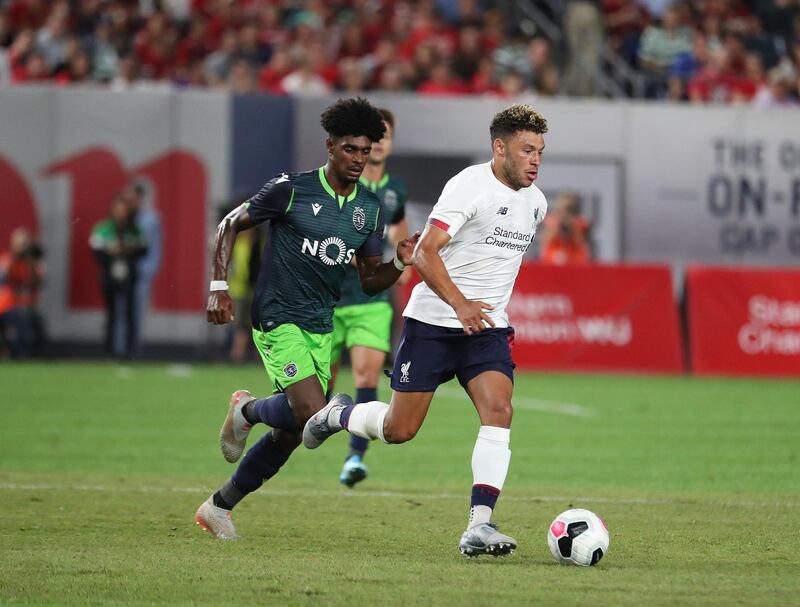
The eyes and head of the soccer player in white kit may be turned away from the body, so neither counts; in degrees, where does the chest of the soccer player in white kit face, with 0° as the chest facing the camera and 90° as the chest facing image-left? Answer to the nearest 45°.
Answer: approximately 315°

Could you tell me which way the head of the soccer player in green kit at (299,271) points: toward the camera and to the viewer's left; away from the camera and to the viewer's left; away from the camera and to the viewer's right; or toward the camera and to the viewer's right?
toward the camera and to the viewer's right

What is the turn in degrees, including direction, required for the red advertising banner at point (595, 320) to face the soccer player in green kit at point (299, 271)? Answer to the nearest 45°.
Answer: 0° — it already faces them

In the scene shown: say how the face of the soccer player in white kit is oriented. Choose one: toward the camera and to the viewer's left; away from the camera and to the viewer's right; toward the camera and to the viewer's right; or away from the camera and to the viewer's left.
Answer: toward the camera and to the viewer's right

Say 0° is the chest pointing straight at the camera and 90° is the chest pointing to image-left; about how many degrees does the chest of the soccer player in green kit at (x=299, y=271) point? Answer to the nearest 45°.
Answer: approximately 315°

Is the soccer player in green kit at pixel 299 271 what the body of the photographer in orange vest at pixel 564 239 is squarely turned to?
yes

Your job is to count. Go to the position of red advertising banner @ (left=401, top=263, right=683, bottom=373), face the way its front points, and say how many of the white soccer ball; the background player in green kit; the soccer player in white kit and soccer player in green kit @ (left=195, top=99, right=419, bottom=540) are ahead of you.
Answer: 4

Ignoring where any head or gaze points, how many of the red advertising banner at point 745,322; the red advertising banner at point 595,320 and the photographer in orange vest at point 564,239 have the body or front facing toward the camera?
3

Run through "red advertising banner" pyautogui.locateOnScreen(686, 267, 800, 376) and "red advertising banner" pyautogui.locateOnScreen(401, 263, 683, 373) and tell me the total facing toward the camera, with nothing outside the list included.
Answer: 2

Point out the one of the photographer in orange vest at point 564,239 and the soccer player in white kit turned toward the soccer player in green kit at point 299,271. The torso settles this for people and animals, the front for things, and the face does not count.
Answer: the photographer in orange vest

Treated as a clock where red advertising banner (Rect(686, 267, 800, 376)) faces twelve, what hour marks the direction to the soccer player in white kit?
The soccer player in white kit is roughly at 12 o'clock from the red advertising banner.

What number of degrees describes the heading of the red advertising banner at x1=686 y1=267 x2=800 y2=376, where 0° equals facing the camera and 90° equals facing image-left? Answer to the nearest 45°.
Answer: approximately 0°
